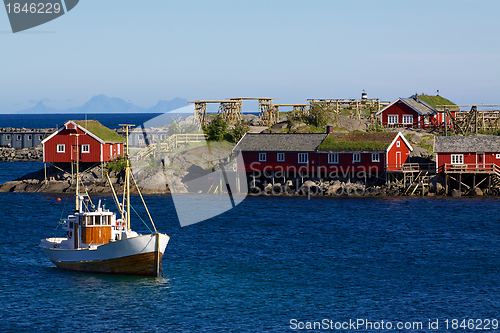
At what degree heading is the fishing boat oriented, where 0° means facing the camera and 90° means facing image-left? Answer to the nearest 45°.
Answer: approximately 315°
